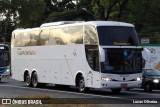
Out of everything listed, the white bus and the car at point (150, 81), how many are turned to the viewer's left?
0

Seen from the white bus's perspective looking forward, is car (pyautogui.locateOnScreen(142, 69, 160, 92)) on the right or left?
on its left

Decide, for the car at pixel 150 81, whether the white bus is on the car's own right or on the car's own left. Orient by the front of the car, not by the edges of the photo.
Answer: on the car's own right

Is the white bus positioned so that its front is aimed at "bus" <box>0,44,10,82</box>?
no

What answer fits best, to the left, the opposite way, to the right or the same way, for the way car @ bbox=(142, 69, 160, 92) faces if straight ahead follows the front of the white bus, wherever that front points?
the same way

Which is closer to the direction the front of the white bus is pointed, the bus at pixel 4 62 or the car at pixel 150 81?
the car

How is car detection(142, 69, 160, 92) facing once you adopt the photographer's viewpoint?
facing the viewer and to the right of the viewer

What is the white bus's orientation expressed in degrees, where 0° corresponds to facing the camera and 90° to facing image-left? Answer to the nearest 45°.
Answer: approximately 315°

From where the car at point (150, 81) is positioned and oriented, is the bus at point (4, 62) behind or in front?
behind
